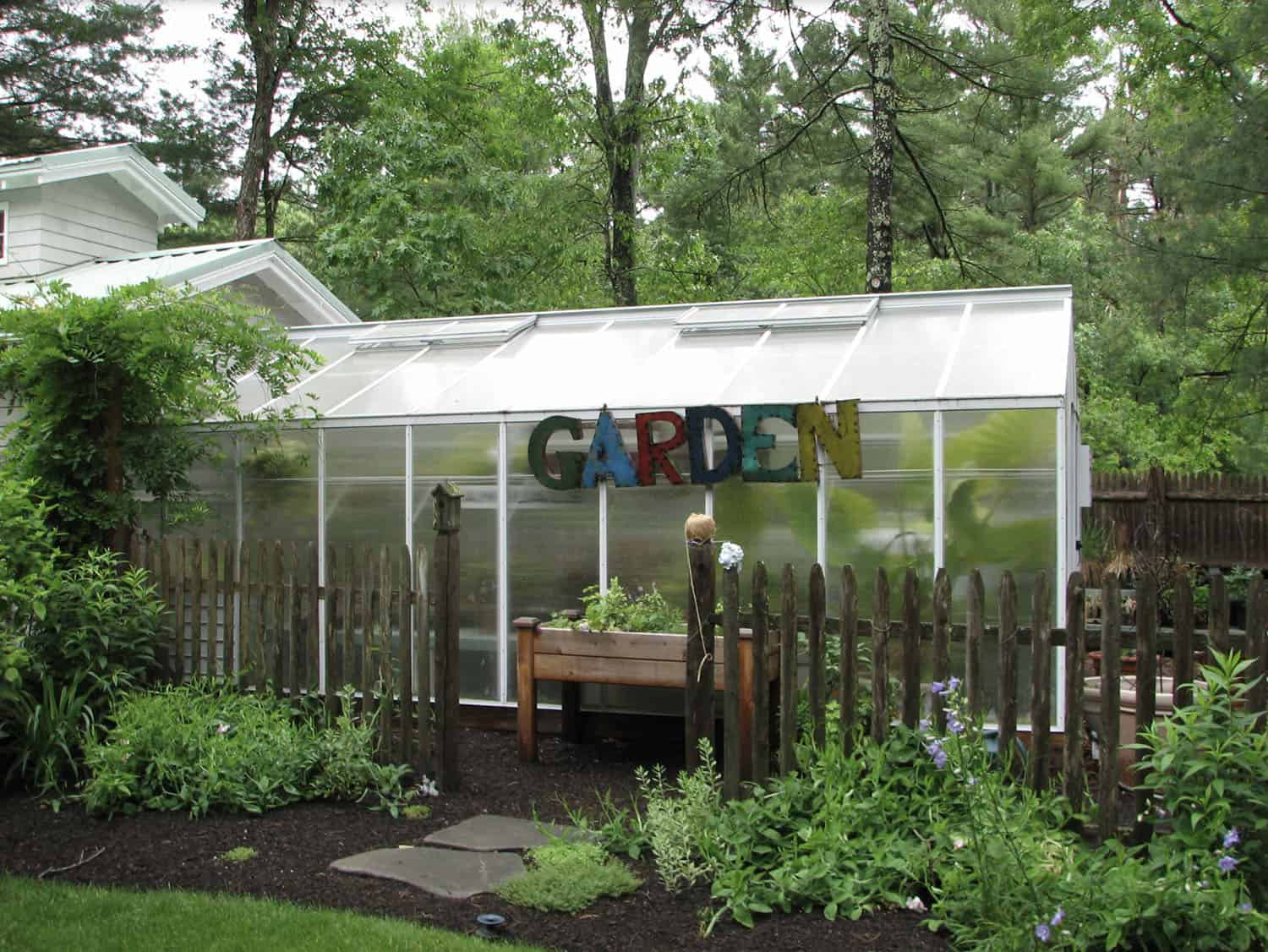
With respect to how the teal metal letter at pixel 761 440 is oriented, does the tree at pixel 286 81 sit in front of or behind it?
behind

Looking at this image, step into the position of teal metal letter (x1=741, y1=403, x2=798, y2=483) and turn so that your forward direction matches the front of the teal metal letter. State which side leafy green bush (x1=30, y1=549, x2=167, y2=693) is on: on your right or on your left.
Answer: on your right

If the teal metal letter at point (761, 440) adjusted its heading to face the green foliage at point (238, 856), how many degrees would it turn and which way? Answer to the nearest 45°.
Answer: approximately 45° to its right

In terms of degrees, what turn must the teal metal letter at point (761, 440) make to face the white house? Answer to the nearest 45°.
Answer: approximately 135° to its right

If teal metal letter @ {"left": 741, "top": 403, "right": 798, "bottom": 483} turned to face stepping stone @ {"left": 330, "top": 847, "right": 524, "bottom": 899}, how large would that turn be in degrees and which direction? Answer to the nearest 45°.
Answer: approximately 45° to its right

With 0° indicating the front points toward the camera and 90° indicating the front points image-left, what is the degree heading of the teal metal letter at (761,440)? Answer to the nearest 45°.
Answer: approximately 0°

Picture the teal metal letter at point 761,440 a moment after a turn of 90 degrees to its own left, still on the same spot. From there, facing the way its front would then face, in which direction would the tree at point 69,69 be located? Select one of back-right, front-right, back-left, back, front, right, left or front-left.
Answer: back-left

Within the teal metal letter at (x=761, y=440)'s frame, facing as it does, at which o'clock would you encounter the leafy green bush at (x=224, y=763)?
The leafy green bush is roughly at 2 o'clock from the teal metal letter.

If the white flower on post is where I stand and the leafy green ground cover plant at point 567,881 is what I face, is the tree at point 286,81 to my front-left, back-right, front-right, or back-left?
back-right

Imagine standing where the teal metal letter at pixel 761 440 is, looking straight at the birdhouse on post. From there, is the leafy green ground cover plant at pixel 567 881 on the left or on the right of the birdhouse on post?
left

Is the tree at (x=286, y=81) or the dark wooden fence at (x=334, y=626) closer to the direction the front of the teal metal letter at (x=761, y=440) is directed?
the dark wooden fence

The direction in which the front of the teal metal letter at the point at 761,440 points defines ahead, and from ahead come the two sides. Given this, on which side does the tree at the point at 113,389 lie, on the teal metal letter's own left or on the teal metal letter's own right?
on the teal metal letter's own right
